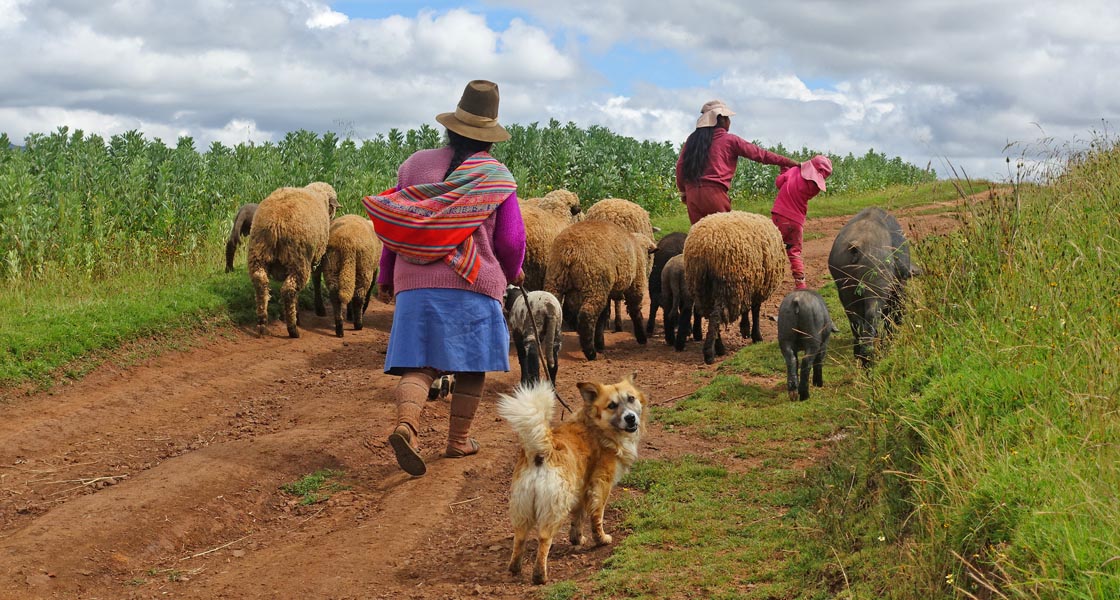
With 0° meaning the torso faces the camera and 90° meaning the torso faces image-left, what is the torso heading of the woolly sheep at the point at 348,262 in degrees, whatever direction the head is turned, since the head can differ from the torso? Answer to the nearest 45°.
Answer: approximately 180°

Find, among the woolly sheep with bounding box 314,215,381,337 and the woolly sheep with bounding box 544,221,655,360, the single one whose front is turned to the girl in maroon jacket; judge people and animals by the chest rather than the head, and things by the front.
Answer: the woolly sheep with bounding box 544,221,655,360

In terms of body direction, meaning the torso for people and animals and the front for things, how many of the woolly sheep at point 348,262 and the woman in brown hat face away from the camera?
2

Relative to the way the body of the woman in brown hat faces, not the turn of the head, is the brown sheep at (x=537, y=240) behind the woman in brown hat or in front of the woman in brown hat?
in front

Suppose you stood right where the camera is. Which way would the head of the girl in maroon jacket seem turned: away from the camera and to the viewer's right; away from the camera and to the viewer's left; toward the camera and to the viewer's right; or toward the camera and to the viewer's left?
away from the camera and to the viewer's right

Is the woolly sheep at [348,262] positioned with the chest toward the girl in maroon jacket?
no

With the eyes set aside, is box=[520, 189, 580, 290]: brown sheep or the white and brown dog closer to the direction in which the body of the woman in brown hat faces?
the brown sheep

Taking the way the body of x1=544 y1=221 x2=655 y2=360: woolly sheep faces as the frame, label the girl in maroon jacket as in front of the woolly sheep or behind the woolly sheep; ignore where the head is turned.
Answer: in front

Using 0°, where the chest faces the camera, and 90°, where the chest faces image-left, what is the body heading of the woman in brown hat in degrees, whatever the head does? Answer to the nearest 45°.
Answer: approximately 180°

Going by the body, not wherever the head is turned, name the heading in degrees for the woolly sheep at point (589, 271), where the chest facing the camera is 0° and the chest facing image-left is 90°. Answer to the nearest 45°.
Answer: approximately 225°

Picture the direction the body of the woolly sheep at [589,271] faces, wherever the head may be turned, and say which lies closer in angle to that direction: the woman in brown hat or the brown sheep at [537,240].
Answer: the brown sheep

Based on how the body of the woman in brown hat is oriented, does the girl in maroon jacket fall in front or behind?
in front

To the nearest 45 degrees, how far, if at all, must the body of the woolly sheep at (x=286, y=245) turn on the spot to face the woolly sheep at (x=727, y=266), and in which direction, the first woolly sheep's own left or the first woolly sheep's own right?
approximately 90° to the first woolly sheep's own right

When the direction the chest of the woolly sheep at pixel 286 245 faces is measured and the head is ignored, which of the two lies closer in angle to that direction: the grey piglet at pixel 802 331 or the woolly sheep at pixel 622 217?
the woolly sheep
